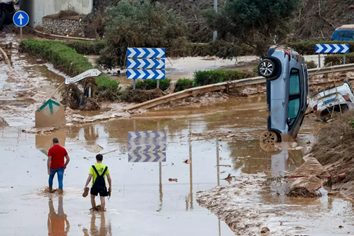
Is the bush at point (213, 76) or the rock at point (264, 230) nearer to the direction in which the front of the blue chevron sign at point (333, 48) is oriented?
the rock

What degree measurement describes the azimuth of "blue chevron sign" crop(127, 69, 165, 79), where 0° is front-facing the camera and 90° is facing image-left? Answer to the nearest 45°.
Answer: approximately 0°

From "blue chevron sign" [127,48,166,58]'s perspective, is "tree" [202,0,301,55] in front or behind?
behind

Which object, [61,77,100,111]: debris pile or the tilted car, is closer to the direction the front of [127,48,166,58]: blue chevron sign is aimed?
the tilted car

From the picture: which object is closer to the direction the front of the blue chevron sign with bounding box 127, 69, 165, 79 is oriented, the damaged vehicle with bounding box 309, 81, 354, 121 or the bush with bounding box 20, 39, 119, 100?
the damaged vehicle

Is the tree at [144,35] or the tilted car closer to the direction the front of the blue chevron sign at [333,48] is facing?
the tilted car

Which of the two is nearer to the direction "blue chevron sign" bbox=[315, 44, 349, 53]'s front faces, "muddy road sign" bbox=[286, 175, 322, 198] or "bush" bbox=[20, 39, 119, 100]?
the muddy road sign

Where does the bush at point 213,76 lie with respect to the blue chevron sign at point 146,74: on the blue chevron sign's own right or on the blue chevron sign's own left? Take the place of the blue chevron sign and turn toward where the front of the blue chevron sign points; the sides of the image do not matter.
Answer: on the blue chevron sign's own left
